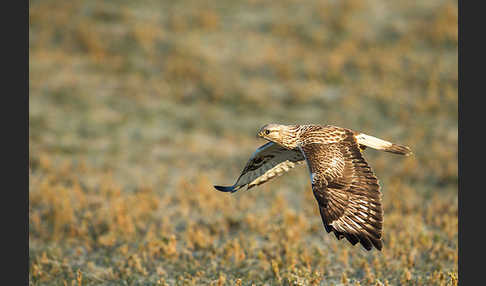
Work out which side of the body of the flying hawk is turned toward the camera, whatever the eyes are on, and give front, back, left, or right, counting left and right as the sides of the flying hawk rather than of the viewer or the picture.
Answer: left
